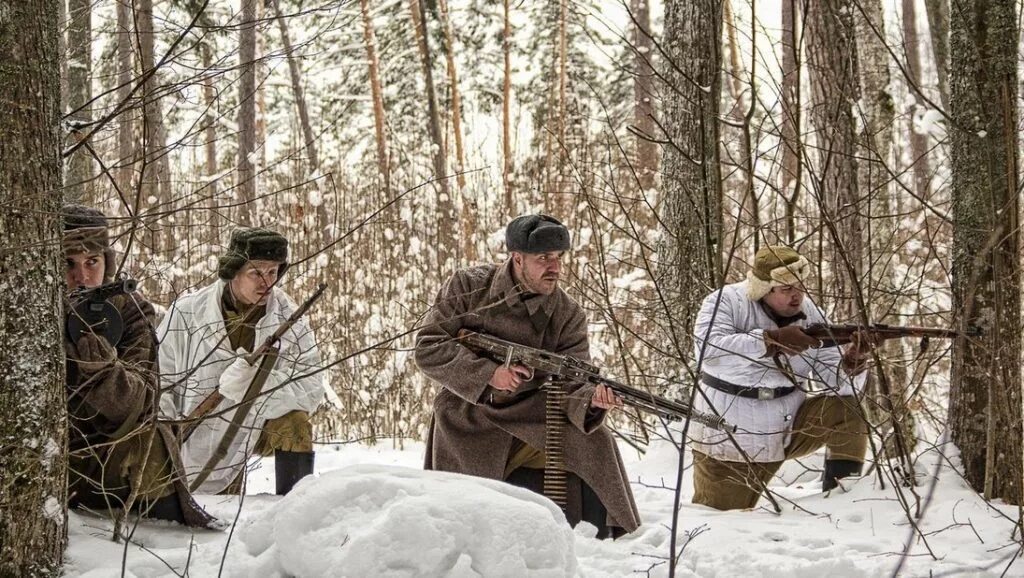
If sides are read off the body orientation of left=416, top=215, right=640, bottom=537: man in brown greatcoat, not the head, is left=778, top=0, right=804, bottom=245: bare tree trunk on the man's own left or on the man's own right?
on the man's own left

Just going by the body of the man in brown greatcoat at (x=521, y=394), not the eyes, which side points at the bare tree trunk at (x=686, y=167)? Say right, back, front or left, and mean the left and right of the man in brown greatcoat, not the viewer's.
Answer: left

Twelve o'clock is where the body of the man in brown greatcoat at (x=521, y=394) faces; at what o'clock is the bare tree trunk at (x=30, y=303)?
The bare tree trunk is roughly at 3 o'clock from the man in brown greatcoat.

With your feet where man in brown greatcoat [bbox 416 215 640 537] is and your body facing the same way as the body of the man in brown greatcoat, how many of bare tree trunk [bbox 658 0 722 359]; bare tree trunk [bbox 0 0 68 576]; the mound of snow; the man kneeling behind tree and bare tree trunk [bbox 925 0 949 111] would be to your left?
2

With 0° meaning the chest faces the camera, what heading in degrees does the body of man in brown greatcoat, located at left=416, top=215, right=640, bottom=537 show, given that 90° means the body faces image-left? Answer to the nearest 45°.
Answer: approximately 315°

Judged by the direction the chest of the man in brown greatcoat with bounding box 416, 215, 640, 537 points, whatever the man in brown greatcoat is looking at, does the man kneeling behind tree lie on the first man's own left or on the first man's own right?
on the first man's own right

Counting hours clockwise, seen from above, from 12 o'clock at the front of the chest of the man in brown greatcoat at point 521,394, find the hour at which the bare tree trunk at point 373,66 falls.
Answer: The bare tree trunk is roughly at 7 o'clock from the man in brown greatcoat.

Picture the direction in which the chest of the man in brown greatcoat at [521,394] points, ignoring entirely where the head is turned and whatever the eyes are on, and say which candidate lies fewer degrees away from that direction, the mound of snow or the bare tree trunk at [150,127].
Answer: the mound of snow

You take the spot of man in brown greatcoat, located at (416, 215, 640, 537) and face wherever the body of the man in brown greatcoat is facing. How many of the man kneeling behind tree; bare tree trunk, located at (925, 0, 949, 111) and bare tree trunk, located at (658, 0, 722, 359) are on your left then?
2

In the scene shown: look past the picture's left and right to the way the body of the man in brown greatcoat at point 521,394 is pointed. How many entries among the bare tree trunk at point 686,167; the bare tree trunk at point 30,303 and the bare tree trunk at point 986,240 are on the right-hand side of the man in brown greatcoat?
1

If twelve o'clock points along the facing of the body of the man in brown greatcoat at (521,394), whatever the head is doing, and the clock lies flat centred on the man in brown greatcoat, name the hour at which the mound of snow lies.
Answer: The mound of snow is roughly at 2 o'clock from the man in brown greatcoat.

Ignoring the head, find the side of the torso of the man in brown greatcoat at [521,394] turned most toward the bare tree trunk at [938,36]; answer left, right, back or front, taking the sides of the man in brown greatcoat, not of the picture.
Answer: left

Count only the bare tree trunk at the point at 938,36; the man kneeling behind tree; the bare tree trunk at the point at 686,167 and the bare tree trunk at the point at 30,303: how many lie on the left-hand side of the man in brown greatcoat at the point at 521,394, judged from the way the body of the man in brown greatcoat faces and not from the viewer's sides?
2
